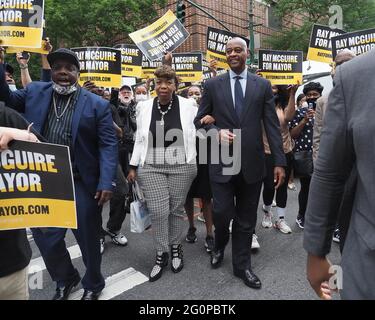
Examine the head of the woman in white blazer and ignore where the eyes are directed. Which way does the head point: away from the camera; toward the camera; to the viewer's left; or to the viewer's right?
toward the camera

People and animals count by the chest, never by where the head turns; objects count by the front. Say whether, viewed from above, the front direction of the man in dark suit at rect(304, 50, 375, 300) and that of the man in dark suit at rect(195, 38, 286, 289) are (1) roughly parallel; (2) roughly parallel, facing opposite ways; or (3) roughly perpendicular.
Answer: roughly parallel, facing opposite ways

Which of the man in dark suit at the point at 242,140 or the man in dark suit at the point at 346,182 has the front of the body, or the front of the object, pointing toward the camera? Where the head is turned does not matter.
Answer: the man in dark suit at the point at 242,140

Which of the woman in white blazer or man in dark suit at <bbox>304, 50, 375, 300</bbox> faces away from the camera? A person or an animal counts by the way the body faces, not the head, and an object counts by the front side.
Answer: the man in dark suit

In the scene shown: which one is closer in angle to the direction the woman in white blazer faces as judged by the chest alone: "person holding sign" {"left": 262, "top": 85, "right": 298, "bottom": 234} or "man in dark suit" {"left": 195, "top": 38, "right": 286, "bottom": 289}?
the man in dark suit

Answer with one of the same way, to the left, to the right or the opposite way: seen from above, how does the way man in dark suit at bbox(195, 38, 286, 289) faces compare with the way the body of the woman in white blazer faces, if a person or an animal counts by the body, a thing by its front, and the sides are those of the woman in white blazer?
the same way

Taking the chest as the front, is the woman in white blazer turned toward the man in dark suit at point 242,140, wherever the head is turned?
no

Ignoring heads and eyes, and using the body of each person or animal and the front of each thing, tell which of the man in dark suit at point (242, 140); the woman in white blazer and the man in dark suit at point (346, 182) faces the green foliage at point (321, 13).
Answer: the man in dark suit at point (346, 182)

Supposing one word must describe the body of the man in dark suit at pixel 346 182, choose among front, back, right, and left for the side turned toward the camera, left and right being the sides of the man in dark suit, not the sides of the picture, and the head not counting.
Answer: back

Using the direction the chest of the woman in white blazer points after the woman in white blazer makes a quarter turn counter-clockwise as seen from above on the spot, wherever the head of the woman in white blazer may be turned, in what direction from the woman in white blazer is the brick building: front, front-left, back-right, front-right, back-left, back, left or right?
left

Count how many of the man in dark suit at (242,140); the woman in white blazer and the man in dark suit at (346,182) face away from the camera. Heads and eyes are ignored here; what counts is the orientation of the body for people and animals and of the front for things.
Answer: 1

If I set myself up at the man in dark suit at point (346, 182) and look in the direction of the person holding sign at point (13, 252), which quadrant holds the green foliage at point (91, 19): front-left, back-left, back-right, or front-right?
front-right

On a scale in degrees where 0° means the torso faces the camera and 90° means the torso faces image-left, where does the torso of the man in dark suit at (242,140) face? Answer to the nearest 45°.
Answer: approximately 0°

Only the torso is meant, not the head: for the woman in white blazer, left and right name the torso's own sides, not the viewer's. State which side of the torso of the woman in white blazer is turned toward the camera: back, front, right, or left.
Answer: front

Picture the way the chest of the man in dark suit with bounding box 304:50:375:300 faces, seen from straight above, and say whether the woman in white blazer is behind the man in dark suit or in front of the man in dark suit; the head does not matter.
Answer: in front

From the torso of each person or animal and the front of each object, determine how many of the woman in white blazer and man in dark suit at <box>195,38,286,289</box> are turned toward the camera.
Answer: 2

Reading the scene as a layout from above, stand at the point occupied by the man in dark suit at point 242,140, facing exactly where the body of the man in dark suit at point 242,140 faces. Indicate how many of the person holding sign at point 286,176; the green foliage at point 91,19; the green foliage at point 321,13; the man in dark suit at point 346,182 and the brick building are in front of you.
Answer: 1

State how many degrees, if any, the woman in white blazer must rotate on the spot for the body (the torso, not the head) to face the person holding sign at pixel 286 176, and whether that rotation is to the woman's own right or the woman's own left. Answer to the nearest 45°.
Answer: approximately 135° to the woman's own left

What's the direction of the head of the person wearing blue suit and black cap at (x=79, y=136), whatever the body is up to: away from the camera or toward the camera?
toward the camera
